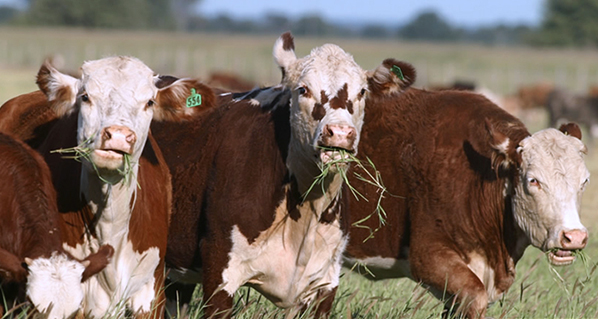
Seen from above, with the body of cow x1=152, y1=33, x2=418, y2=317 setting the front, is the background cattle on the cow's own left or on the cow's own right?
on the cow's own left

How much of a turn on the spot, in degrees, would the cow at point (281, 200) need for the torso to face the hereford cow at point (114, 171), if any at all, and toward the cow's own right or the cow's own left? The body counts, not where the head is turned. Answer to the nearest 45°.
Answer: approximately 135° to the cow's own right

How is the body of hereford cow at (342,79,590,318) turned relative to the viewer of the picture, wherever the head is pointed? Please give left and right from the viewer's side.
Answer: facing the viewer and to the right of the viewer

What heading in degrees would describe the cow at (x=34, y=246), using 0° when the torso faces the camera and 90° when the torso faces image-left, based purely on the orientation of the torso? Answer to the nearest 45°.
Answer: approximately 315°

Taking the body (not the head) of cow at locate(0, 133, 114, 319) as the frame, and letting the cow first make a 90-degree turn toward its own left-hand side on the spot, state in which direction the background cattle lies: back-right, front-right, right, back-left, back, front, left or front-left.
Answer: front
